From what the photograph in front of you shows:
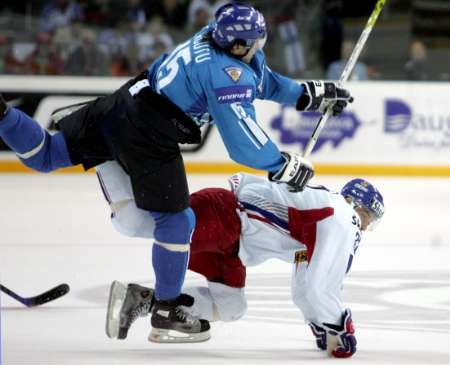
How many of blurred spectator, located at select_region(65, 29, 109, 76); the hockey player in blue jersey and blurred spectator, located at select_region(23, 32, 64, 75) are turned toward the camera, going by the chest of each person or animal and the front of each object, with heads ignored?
2

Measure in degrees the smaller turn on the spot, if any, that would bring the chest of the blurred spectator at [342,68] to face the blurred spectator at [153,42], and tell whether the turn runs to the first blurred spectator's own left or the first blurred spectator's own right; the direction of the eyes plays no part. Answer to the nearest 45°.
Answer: approximately 90° to the first blurred spectator's own right

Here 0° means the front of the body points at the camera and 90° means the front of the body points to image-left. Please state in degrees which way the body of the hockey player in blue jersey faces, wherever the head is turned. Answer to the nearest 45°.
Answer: approximately 270°

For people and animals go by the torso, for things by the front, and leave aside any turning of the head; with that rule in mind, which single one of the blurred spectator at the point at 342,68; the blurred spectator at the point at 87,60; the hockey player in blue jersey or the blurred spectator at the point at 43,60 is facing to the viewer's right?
the hockey player in blue jersey

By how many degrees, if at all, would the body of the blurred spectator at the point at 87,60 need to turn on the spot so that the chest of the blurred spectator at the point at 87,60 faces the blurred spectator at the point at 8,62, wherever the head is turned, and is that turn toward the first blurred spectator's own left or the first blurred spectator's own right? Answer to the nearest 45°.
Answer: approximately 90° to the first blurred spectator's own right

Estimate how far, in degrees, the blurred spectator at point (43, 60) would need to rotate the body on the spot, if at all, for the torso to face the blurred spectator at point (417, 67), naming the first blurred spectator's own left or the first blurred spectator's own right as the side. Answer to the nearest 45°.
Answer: approximately 90° to the first blurred spectator's own left

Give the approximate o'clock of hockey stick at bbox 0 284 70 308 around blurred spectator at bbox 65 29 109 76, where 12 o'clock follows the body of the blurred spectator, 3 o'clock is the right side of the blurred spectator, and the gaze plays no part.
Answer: The hockey stick is roughly at 12 o'clock from the blurred spectator.

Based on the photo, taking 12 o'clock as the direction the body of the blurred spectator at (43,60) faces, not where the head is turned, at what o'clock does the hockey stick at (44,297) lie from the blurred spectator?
The hockey stick is roughly at 12 o'clock from the blurred spectator.

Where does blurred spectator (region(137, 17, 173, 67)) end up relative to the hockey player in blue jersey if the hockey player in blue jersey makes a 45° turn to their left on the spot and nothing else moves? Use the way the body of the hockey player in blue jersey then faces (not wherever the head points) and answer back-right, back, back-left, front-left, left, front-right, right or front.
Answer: front-left

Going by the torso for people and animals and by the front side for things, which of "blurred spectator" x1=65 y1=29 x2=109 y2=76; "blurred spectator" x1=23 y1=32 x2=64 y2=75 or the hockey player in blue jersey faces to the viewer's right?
the hockey player in blue jersey

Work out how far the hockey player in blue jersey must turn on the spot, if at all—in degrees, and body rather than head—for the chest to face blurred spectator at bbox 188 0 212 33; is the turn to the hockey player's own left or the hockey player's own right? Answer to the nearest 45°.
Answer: approximately 90° to the hockey player's own left
